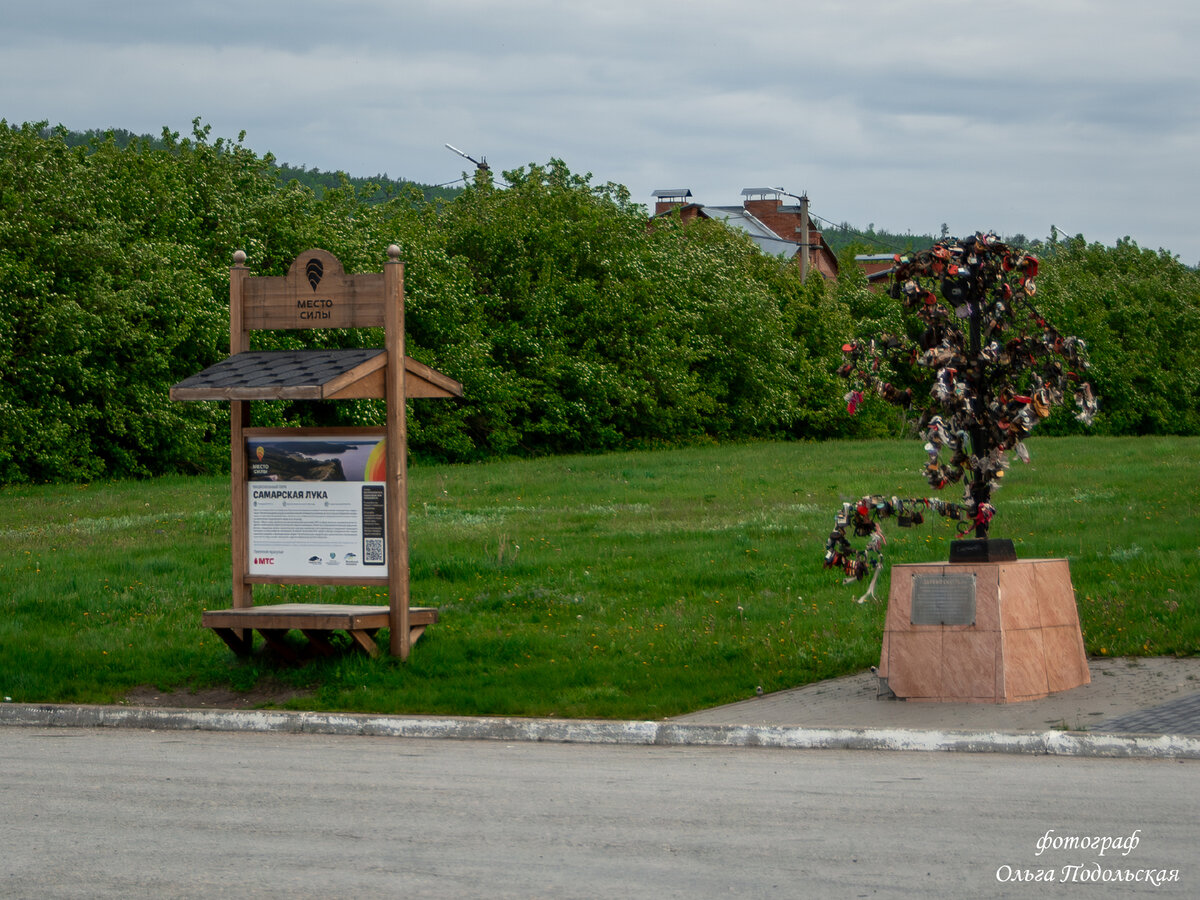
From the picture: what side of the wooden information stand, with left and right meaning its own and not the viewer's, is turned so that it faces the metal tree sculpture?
left

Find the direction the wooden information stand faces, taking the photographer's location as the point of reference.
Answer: facing the viewer and to the left of the viewer
